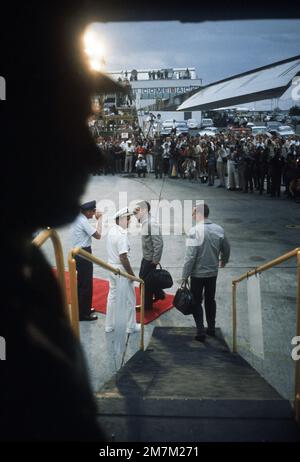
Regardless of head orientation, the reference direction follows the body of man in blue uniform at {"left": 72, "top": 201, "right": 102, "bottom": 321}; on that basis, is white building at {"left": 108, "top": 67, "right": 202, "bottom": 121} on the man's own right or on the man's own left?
on the man's own left

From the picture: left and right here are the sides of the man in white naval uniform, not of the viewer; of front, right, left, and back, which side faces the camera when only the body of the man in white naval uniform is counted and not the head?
right

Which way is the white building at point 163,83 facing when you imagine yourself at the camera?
facing the viewer

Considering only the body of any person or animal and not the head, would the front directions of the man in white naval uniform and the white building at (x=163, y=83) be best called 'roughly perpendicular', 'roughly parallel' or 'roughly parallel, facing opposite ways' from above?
roughly perpendicular

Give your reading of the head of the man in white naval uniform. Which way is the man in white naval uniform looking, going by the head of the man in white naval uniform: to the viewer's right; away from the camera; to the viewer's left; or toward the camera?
to the viewer's right

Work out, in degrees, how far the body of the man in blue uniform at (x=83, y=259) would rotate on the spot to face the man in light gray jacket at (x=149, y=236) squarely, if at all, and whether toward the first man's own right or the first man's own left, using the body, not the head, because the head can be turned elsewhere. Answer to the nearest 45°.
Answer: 0° — they already face them

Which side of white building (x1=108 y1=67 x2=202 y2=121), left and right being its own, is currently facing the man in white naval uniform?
front

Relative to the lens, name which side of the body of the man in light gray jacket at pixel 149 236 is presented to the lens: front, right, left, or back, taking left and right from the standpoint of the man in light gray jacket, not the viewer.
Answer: left

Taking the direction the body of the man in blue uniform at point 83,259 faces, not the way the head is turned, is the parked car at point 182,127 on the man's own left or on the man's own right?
on the man's own left

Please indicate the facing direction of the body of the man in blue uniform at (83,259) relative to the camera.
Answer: to the viewer's right
